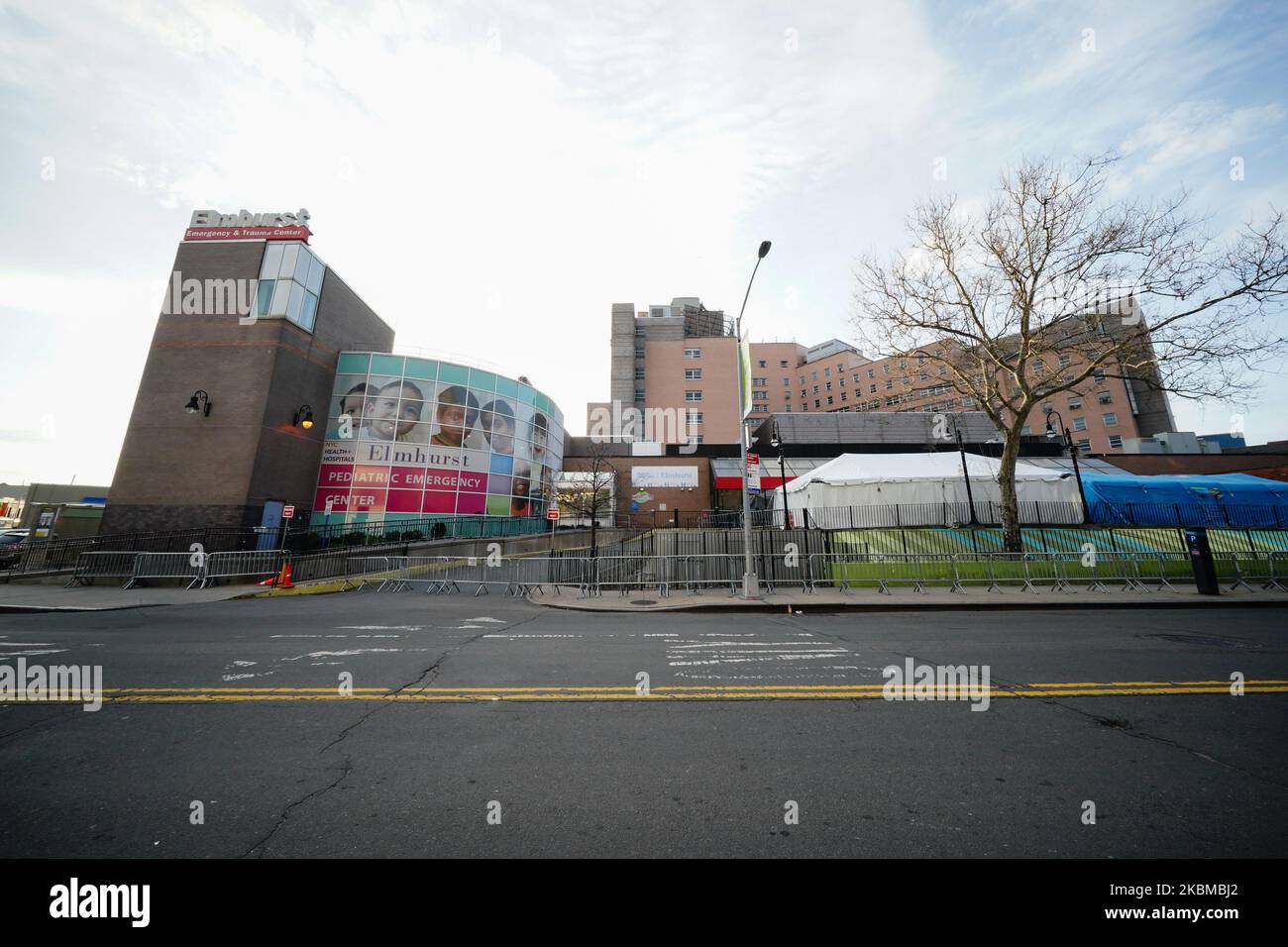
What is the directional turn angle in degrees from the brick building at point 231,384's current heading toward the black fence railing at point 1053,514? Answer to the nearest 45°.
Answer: approximately 45° to its left

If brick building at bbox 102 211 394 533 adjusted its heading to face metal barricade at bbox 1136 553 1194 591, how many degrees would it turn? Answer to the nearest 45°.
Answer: approximately 45° to its left

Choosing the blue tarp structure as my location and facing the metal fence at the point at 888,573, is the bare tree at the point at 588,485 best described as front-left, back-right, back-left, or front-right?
front-right

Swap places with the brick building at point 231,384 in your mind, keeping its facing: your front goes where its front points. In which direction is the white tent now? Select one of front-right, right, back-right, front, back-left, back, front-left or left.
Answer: front-left

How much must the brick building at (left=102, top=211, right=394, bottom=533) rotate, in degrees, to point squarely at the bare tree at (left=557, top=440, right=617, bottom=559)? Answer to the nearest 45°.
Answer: approximately 90° to its left

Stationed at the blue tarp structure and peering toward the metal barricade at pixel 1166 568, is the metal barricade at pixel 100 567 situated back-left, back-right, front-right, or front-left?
front-right

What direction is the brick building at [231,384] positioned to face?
toward the camera

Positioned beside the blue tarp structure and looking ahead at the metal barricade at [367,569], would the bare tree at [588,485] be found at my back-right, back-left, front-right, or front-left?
front-right
